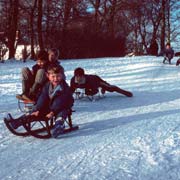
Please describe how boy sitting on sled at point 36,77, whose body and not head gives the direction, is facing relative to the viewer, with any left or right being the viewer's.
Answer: facing the viewer and to the left of the viewer

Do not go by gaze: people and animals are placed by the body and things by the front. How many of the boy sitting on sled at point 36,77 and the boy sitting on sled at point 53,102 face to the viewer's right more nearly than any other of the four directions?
0

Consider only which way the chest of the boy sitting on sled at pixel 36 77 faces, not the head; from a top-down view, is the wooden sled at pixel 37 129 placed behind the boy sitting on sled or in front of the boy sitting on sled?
in front

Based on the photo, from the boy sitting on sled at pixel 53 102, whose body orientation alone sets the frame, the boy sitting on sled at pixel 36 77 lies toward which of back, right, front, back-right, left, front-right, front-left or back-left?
back-right
